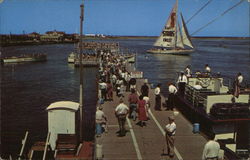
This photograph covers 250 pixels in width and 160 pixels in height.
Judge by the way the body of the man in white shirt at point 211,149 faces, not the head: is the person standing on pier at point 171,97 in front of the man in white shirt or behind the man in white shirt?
in front

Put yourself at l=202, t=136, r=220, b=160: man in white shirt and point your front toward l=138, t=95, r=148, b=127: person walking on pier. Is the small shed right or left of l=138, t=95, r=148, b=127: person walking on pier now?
left

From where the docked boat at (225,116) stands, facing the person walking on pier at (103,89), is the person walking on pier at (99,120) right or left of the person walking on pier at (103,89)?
left

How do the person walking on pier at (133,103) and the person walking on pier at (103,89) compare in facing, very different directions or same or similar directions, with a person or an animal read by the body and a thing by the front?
same or similar directions

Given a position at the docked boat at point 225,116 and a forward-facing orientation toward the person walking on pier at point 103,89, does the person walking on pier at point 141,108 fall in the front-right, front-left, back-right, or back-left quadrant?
front-left

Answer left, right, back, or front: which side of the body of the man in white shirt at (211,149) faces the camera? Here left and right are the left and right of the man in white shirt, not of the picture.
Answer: back

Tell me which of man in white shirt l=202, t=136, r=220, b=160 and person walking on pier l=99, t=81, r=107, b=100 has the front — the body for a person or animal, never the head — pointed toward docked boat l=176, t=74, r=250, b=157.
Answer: the man in white shirt

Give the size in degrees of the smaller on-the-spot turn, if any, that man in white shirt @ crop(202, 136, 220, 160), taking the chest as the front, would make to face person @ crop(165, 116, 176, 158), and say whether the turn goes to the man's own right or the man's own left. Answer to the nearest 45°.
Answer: approximately 45° to the man's own left
